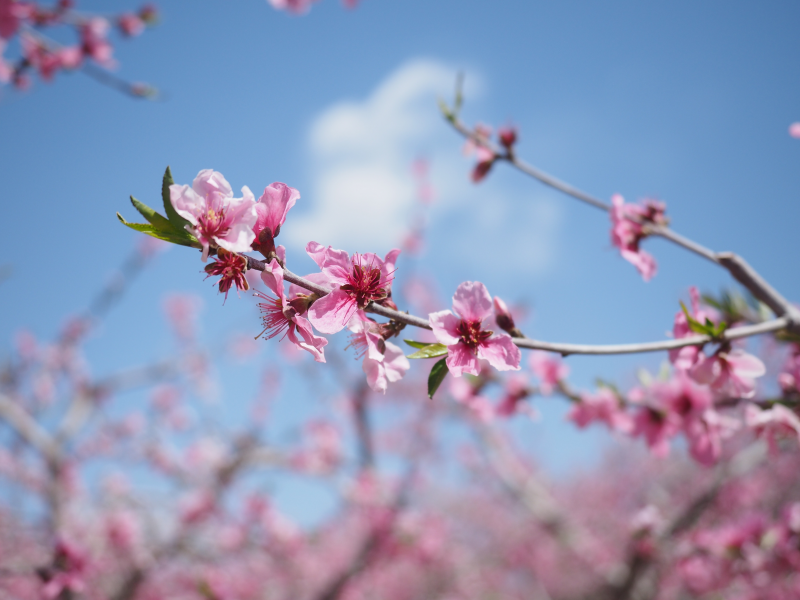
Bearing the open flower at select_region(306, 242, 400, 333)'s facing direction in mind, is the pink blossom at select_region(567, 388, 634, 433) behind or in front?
behind

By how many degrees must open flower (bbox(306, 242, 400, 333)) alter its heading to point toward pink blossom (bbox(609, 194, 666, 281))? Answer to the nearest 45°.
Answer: approximately 135° to its left

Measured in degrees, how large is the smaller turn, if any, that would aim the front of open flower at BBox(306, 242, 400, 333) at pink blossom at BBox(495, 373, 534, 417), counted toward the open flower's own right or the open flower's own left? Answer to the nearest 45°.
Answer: approximately 180°

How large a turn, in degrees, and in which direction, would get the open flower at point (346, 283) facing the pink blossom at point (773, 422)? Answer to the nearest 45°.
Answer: approximately 135° to its left

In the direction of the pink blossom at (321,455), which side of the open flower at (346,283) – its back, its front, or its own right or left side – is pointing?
back

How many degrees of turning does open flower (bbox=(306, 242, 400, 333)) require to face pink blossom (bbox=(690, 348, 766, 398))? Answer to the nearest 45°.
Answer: approximately 135° to its left

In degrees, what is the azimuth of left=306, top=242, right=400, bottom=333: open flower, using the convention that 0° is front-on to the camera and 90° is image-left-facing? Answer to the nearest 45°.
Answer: approximately 0°

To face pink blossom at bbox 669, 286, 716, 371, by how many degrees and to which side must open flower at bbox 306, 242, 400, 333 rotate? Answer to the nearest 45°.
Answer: approximately 135° to its left
